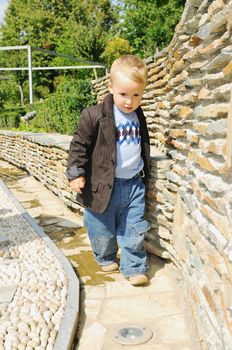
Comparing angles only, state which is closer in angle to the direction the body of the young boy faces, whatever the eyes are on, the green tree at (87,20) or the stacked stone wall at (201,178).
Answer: the stacked stone wall

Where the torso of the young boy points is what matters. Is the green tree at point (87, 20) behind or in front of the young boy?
behind

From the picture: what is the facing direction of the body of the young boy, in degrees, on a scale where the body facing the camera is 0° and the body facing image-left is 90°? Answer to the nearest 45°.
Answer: approximately 315°
